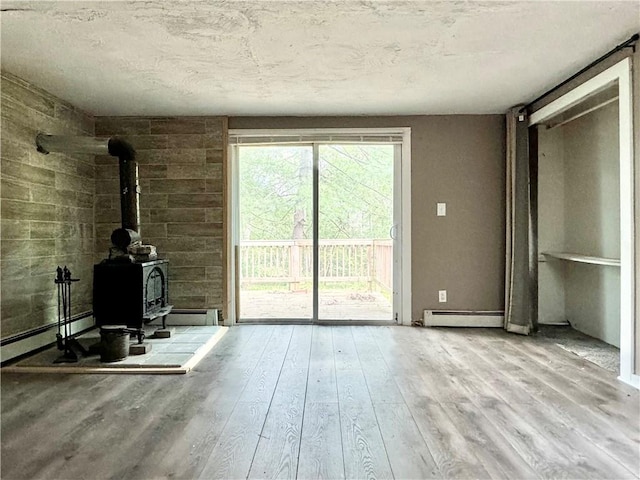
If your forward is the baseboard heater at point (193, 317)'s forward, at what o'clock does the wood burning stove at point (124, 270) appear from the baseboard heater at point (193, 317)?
The wood burning stove is roughly at 1 o'clock from the baseboard heater.

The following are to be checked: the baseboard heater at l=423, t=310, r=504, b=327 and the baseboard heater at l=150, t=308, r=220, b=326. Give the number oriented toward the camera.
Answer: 2

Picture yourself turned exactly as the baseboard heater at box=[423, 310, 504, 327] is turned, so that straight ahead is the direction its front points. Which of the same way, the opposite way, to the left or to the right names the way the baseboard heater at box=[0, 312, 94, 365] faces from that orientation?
to the left

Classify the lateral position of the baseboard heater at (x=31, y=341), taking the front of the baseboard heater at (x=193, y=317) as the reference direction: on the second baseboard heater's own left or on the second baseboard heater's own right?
on the second baseboard heater's own right

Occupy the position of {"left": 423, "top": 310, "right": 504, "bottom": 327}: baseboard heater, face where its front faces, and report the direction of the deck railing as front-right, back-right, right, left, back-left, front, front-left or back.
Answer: right

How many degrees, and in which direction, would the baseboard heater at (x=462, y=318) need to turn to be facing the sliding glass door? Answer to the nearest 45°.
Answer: approximately 90° to its right

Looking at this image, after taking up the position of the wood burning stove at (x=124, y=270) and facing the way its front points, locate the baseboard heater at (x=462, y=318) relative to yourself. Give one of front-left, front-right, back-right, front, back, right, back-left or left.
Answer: front-left

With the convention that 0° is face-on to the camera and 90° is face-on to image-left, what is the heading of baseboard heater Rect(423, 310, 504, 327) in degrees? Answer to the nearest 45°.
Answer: approximately 0°
